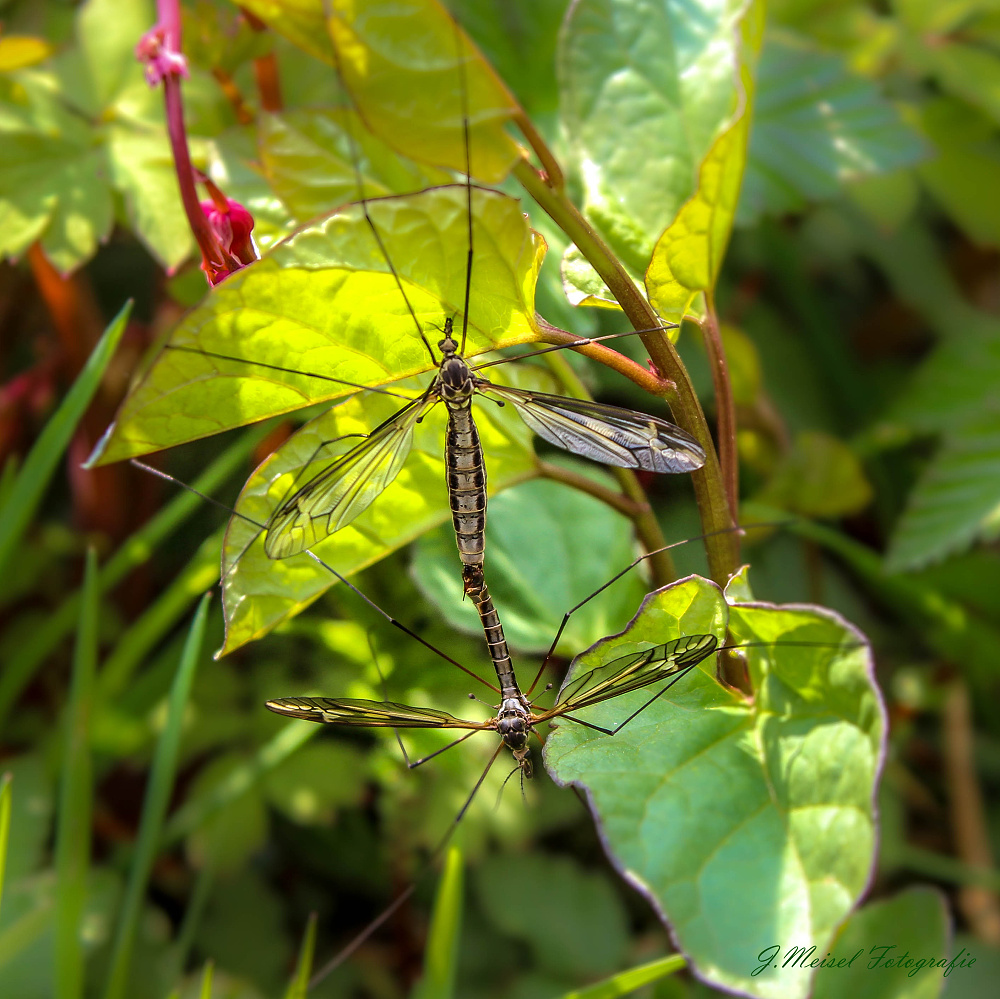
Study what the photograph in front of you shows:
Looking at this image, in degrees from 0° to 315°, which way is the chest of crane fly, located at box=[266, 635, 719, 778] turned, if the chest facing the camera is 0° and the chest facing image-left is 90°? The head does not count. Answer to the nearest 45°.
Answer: approximately 0°

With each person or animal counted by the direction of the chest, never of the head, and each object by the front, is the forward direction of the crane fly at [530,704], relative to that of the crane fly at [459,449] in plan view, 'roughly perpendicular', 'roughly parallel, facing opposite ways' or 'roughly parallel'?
roughly parallel, facing opposite ways

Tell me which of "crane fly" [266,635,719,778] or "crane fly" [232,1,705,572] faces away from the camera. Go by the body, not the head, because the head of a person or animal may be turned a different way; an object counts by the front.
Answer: "crane fly" [232,1,705,572]

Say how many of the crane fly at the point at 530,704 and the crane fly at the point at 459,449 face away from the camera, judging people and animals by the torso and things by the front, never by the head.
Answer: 1

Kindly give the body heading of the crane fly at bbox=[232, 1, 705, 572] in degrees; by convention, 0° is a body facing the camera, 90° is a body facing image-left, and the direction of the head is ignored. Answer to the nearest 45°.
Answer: approximately 180°
